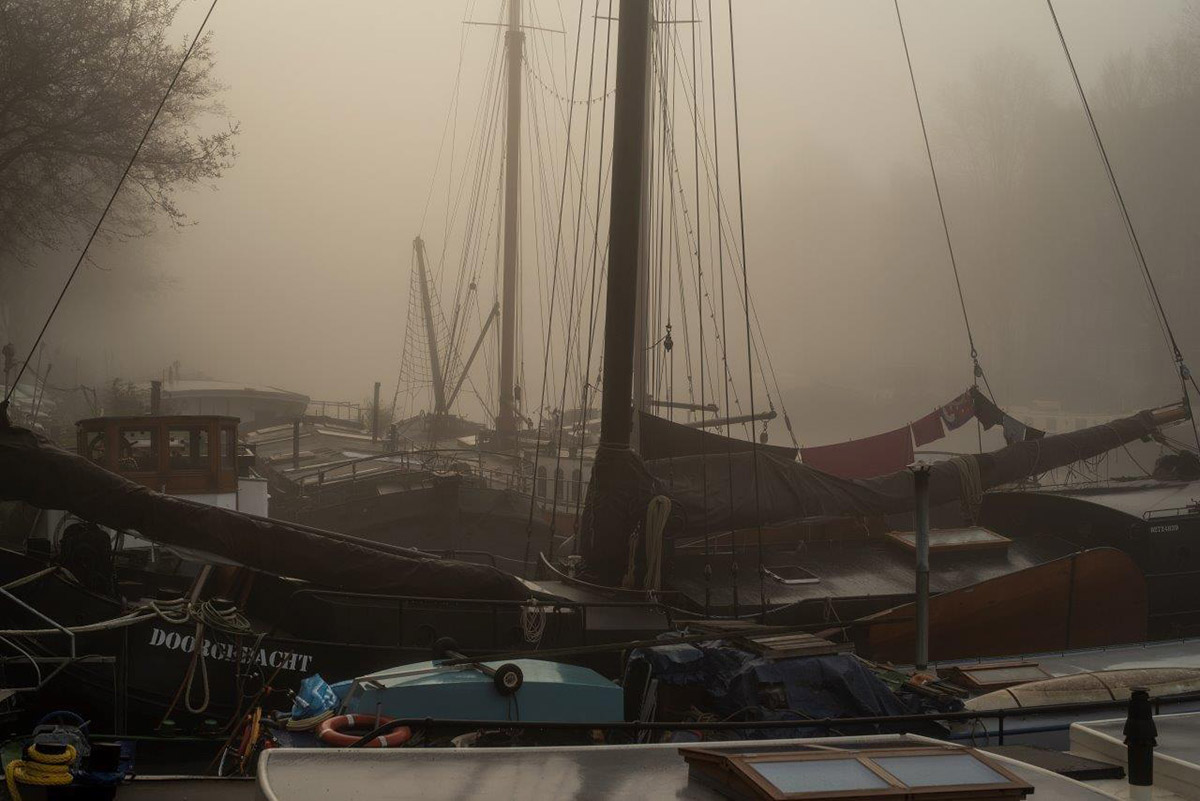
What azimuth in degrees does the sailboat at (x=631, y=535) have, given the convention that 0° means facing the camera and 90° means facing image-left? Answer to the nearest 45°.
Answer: approximately 90°

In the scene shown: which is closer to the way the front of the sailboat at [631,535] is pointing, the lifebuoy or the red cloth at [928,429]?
the lifebuoy

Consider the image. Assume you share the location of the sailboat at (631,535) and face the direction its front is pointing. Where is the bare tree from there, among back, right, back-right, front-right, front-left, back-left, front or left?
front-right

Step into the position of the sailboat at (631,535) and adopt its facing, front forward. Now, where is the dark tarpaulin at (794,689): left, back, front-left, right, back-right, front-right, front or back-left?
left

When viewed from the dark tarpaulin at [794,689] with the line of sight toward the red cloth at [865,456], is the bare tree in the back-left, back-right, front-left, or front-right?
front-left
